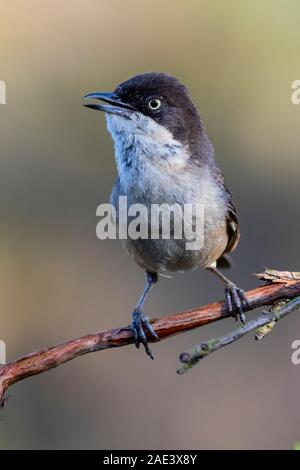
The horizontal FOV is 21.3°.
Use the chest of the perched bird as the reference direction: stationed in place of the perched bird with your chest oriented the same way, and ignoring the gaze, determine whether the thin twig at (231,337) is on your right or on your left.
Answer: on your left

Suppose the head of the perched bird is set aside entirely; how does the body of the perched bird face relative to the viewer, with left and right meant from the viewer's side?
facing the viewer and to the left of the viewer
